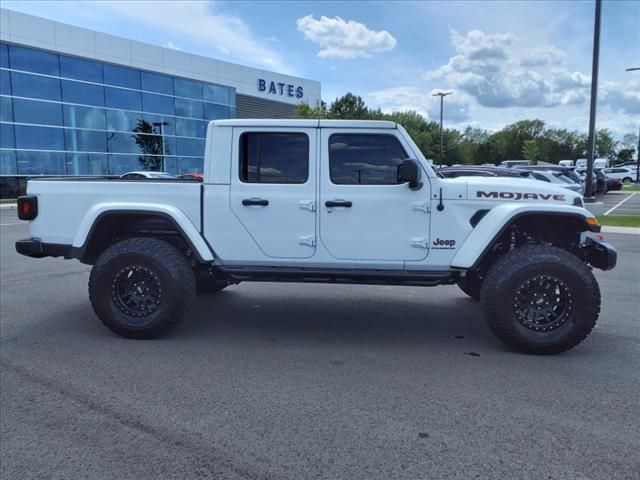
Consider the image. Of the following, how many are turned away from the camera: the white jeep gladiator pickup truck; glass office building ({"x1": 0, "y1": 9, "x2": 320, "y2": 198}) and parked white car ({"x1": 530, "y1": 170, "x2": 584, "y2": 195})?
0

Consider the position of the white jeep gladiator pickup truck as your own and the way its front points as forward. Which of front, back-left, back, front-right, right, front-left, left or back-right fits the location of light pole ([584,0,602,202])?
front-left

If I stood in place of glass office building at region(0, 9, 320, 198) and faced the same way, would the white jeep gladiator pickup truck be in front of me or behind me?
in front

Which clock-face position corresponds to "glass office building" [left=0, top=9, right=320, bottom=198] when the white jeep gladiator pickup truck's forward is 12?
The glass office building is roughly at 8 o'clock from the white jeep gladiator pickup truck.

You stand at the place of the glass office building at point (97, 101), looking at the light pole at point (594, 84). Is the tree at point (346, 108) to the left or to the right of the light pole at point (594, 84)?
left

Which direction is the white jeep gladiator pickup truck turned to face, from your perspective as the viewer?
facing to the right of the viewer

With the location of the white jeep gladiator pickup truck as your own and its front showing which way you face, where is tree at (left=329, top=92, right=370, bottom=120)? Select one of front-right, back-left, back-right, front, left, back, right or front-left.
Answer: left

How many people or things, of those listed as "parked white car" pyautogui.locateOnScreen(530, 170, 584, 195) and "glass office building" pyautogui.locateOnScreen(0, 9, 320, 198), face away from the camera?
0

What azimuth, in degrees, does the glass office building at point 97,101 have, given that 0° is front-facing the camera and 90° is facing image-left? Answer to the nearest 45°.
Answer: approximately 315°

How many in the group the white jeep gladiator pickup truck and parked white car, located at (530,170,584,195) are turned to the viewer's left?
0

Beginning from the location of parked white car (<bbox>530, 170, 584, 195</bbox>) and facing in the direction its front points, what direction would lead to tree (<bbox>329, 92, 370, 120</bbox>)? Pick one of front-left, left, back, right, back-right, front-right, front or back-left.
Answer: back

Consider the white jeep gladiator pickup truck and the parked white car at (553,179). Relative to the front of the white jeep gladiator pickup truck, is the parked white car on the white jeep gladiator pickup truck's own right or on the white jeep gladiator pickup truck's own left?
on the white jeep gladiator pickup truck's own left

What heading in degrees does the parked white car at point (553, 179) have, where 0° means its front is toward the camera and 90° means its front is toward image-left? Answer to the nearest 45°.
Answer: approximately 315°
